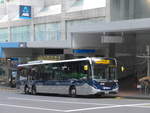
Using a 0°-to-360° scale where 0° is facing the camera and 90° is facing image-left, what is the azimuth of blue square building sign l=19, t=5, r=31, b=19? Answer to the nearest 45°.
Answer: approximately 0°

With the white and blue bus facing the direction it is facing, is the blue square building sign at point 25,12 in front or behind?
behind

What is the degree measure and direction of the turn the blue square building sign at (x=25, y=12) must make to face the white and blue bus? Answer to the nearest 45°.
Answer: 0° — it already faces it

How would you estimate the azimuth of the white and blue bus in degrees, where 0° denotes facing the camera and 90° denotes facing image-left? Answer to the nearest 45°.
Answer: approximately 315°
